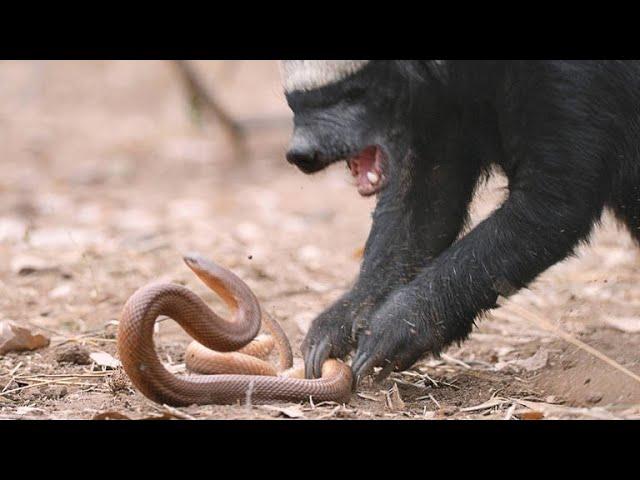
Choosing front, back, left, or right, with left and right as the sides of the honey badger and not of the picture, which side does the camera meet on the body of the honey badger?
left

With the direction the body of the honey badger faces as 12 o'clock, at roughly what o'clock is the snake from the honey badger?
The snake is roughly at 11 o'clock from the honey badger.

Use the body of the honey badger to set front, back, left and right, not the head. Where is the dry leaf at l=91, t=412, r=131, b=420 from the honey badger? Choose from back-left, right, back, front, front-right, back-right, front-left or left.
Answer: front-left
